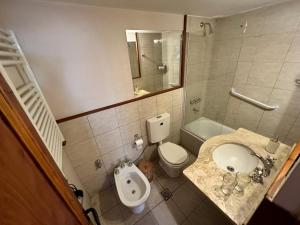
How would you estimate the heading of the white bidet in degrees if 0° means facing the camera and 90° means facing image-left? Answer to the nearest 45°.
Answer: approximately 315°

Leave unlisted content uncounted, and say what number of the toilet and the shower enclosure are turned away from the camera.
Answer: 0

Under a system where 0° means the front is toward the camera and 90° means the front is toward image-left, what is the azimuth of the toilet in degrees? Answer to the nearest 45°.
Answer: approximately 315°

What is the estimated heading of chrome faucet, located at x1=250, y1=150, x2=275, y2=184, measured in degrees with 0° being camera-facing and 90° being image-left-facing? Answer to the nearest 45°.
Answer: approximately 135°

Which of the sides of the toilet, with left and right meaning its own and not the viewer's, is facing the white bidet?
right

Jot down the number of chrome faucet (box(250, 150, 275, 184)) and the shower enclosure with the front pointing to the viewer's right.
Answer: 0
